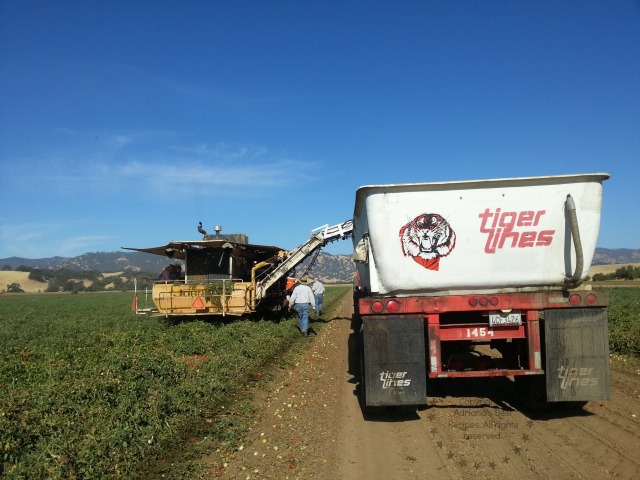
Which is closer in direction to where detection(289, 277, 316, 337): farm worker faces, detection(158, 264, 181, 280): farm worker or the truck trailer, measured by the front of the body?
the farm worker

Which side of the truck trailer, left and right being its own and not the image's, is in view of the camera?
back

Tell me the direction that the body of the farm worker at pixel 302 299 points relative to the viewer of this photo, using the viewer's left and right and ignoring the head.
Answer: facing away from the viewer

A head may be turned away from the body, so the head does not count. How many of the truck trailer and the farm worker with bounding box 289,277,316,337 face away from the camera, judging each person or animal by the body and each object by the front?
2

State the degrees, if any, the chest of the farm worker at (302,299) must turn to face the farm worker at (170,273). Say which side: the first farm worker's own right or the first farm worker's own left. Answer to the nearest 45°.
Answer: approximately 45° to the first farm worker's own left

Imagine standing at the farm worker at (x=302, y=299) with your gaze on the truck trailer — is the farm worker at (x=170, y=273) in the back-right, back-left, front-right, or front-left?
back-right

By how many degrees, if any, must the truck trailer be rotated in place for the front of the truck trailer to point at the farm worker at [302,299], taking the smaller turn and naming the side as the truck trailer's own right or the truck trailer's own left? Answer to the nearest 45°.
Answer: approximately 45° to the truck trailer's own left
